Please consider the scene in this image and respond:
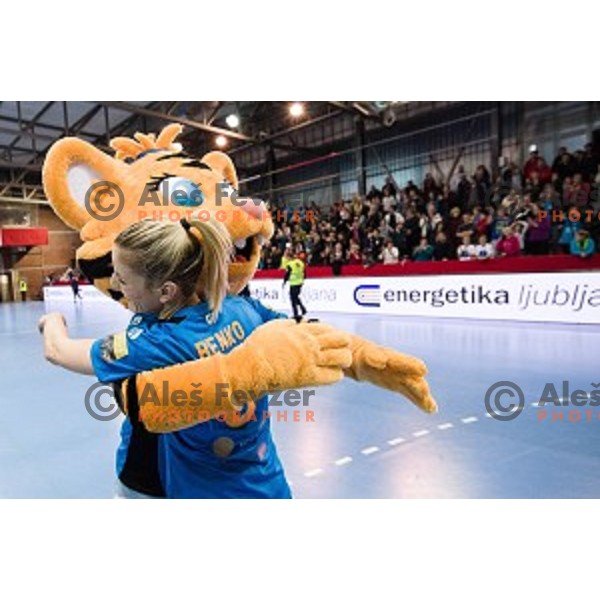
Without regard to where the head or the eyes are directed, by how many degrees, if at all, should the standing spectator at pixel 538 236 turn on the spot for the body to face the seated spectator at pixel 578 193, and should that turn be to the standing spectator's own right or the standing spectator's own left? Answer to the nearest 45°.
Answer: approximately 180°

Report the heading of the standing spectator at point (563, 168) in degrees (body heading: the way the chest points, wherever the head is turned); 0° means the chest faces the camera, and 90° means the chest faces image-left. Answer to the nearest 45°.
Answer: approximately 45°
